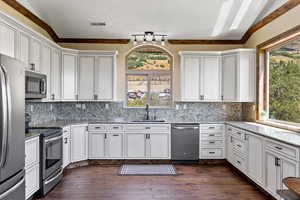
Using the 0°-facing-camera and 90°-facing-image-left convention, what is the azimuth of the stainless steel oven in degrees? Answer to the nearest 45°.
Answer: approximately 315°

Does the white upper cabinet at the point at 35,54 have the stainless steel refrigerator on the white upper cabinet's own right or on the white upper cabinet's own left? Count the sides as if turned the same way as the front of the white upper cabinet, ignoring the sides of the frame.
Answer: on the white upper cabinet's own right

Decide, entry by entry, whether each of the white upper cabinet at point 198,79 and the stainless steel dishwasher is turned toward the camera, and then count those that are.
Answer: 2

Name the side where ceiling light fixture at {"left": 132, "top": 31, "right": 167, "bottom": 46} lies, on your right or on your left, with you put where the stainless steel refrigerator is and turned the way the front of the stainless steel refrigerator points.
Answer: on your left

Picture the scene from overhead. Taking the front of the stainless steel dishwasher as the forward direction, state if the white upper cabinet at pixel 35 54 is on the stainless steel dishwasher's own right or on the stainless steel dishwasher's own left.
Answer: on the stainless steel dishwasher's own right

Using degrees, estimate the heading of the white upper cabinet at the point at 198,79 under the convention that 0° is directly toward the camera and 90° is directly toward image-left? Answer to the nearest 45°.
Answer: approximately 0°

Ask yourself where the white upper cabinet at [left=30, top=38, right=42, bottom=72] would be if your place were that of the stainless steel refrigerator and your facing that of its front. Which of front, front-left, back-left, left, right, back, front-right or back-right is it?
back-left

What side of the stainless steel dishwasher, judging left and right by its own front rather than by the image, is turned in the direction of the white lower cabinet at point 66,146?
right
